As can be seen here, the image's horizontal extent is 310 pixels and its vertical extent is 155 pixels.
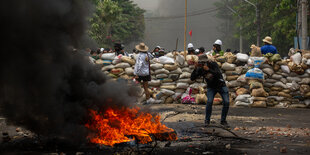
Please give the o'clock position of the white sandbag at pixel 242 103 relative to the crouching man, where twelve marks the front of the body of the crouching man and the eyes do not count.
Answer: The white sandbag is roughly at 5 o'clock from the crouching man.

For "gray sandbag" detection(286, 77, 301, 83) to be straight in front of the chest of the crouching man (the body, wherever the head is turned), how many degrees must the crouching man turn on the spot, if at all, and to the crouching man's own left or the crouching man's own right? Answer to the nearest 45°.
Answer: approximately 180°

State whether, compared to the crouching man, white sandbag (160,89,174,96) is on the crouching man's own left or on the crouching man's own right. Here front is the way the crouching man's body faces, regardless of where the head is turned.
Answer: on the crouching man's own right

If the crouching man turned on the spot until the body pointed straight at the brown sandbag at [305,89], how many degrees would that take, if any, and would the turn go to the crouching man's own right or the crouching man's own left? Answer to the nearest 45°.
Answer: approximately 180°

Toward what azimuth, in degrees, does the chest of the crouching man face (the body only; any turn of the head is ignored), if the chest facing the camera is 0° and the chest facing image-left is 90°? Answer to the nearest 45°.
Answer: approximately 45°

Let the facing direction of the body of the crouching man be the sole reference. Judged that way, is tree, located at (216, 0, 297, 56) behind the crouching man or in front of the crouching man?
behind

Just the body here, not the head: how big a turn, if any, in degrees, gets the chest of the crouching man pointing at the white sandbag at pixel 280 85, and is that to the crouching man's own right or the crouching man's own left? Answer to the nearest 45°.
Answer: approximately 180°

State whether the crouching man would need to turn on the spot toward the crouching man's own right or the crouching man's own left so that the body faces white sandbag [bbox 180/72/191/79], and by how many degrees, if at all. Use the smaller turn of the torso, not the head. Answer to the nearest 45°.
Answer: approximately 135° to the crouching man's own right

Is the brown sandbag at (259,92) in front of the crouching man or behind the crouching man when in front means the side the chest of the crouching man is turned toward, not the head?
behind

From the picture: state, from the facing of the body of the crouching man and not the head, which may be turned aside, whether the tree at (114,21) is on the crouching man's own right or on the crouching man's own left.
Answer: on the crouching man's own right

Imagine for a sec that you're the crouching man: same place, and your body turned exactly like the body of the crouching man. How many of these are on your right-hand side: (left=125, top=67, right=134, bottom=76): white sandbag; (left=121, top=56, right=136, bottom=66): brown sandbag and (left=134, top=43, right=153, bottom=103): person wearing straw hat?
3

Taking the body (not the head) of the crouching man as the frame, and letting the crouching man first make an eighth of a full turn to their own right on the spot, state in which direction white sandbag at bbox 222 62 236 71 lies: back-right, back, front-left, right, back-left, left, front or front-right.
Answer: right
